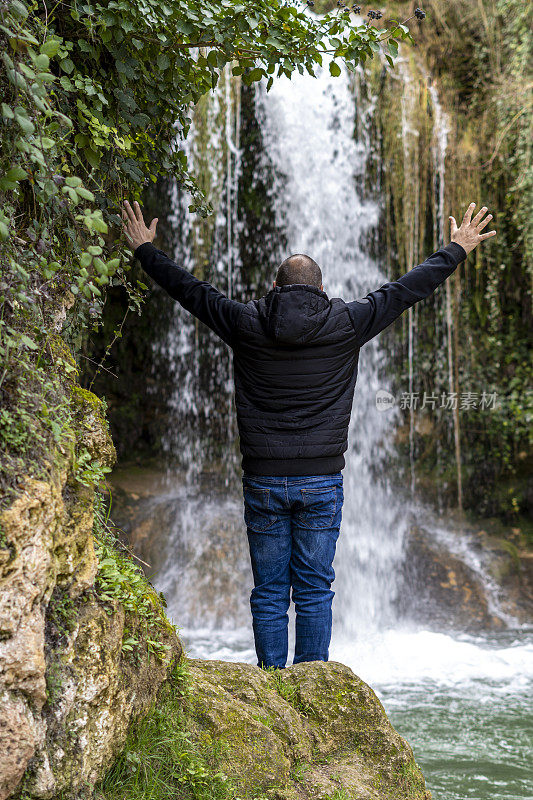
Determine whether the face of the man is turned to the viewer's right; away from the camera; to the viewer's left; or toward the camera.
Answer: away from the camera

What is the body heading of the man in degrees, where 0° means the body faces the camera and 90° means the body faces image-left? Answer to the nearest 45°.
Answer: approximately 180°
